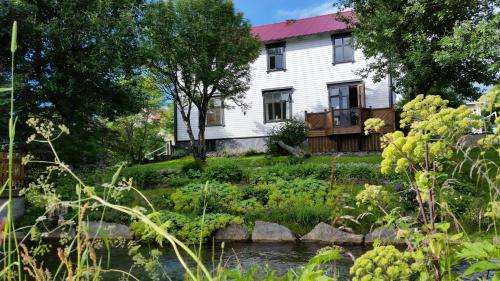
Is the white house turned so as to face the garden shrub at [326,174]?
yes

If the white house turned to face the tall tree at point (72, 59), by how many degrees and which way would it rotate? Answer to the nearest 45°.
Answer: approximately 45° to its right

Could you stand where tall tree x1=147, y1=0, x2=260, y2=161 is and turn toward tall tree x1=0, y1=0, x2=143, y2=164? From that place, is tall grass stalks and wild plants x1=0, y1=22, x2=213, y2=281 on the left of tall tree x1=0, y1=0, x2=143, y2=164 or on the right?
left

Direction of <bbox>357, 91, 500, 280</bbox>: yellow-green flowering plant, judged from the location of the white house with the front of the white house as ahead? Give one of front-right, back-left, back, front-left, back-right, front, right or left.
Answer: front

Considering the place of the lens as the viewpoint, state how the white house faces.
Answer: facing the viewer

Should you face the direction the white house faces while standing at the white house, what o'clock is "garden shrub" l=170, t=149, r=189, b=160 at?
The garden shrub is roughly at 3 o'clock from the white house.

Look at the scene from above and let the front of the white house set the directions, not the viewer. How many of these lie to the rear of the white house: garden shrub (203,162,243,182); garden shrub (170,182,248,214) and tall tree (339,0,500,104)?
0

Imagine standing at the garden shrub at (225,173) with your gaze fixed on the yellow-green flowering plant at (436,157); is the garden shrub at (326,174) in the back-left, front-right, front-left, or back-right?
front-left

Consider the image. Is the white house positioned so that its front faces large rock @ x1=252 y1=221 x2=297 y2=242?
yes

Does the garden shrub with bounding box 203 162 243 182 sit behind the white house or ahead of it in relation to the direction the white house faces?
ahead

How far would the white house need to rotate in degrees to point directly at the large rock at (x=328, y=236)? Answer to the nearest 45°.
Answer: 0° — it already faces it

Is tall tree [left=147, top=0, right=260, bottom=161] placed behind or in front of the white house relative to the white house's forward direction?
in front

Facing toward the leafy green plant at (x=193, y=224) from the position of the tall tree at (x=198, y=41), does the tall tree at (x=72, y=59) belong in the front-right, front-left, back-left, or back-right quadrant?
front-right

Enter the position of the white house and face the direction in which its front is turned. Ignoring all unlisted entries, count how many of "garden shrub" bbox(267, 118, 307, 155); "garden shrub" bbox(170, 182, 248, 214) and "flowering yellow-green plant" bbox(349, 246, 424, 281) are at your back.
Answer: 0

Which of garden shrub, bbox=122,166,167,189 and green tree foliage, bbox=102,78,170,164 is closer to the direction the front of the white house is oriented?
the garden shrub

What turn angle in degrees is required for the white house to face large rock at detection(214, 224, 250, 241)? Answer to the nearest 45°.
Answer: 0° — it already faces it

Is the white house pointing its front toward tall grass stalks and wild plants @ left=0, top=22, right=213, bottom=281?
yes

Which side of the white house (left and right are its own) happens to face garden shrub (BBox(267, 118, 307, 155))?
front
